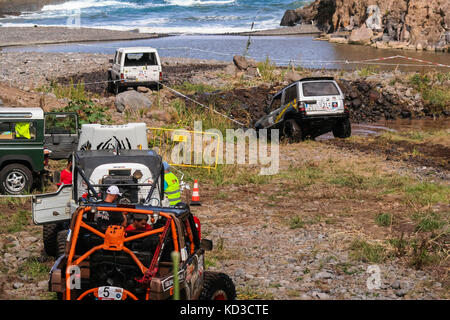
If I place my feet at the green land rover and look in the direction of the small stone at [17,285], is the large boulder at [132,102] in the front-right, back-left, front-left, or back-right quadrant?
back-left

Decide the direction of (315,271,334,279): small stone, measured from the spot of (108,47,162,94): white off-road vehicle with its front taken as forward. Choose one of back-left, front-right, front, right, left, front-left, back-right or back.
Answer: back

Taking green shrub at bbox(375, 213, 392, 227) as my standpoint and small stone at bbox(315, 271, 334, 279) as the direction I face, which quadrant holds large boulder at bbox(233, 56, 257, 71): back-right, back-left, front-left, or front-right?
back-right

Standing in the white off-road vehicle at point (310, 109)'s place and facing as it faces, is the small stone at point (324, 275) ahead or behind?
behind

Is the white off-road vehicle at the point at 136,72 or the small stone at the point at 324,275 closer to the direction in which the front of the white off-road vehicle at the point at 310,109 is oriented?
the white off-road vehicle

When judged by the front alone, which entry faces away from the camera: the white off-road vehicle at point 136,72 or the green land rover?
the white off-road vehicle

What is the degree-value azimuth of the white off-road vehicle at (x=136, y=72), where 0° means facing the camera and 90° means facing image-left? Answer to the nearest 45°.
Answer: approximately 180°
